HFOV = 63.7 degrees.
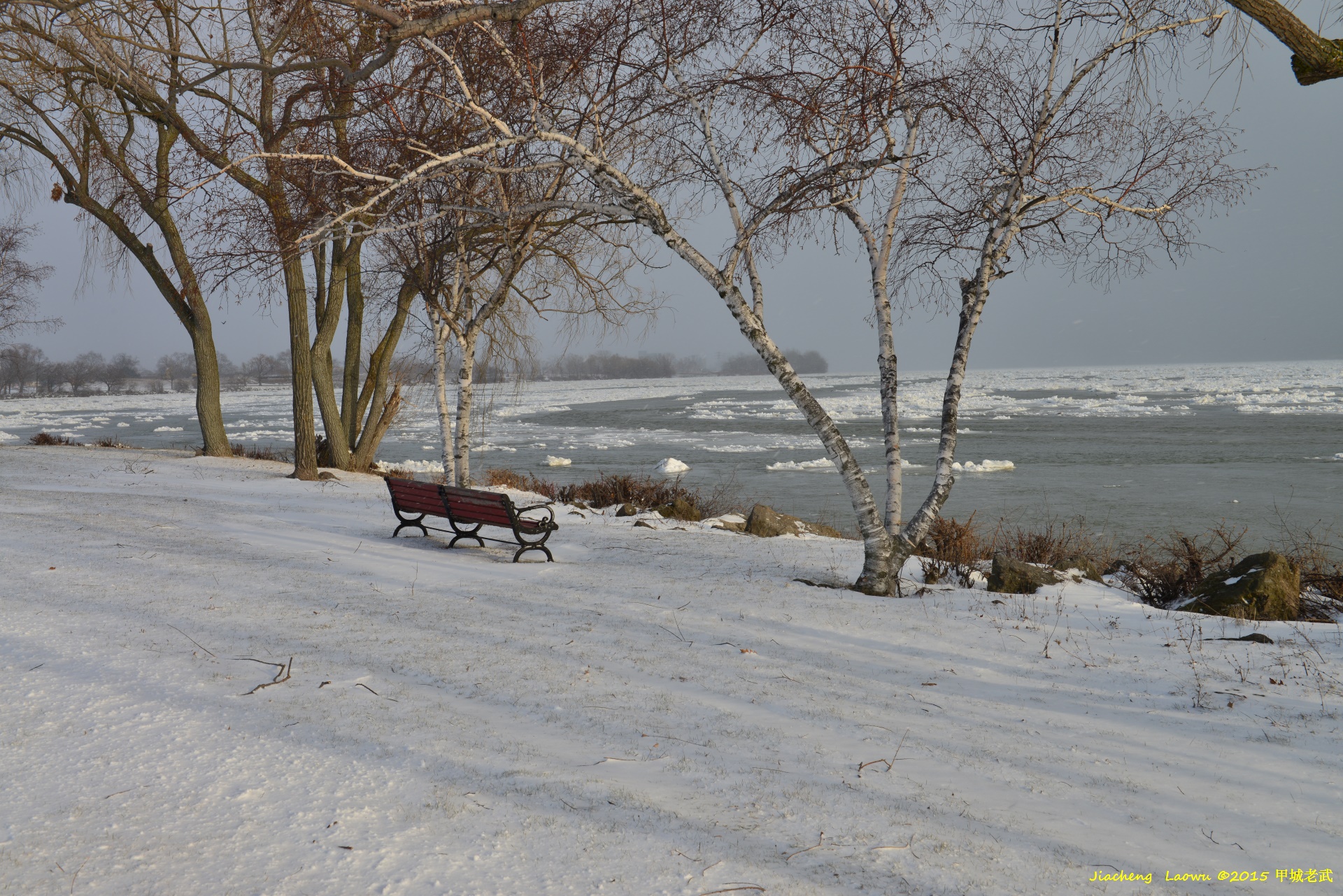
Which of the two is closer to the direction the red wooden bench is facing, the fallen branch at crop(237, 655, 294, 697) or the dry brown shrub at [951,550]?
the dry brown shrub

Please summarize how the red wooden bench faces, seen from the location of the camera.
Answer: facing away from the viewer and to the right of the viewer

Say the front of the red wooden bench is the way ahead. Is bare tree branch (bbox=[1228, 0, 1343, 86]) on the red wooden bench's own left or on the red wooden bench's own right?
on the red wooden bench's own right

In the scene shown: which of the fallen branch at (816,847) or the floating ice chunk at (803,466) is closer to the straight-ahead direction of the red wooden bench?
the floating ice chunk

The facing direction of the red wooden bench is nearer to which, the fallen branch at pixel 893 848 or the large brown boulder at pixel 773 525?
the large brown boulder

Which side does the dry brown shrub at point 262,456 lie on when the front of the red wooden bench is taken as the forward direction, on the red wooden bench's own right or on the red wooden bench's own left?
on the red wooden bench's own left

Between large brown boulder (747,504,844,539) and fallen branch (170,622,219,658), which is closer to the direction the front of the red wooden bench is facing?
the large brown boulder

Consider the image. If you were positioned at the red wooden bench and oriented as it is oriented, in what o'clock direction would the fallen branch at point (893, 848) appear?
The fallen branch is roughly at 4 o'clock from the red wooden bench.

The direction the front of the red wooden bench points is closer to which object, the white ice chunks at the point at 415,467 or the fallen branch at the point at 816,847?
the white ice chunks

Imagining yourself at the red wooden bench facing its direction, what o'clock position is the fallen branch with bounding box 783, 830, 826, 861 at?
The fallen branch is roughly at 4 o'clock from the red wooden bench.
